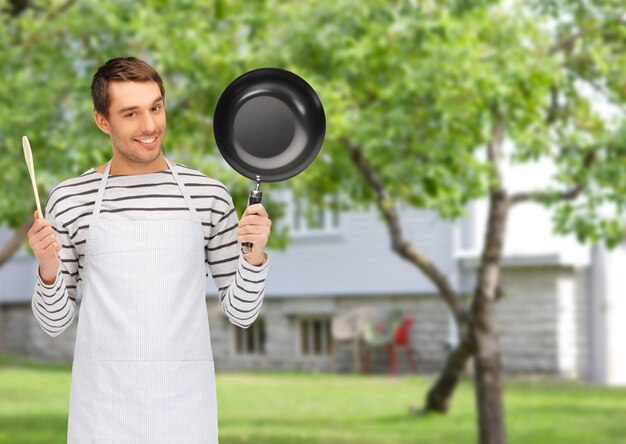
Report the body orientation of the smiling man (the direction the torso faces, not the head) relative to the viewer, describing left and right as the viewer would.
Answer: facing the viewer

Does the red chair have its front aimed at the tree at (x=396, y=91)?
no

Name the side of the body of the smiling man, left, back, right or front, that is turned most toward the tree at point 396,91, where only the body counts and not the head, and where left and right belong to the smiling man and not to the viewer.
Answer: back

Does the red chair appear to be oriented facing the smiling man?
no
